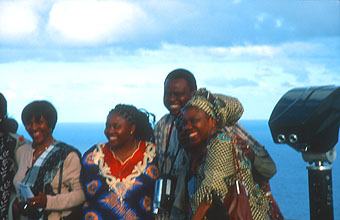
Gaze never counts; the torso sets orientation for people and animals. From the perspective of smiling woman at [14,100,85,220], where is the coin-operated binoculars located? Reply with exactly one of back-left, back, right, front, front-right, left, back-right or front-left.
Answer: left

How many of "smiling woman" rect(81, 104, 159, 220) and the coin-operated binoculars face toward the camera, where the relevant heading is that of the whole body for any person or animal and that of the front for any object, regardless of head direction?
1

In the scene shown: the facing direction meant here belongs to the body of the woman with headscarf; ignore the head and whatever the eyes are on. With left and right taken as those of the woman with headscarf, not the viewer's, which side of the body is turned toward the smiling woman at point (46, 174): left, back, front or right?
right

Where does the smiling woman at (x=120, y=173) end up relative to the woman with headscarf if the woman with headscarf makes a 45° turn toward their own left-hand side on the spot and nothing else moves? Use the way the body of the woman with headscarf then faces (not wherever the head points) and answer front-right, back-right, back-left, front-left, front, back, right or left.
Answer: back-right

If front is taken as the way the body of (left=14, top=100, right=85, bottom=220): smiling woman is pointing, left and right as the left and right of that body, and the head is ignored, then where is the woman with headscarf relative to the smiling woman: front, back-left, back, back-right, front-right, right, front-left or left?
left

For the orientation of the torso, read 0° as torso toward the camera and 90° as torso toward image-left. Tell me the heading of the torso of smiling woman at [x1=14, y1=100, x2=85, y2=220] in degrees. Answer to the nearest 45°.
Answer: approximately 45°

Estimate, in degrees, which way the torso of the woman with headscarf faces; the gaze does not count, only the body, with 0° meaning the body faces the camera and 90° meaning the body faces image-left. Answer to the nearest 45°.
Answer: approximately 45°

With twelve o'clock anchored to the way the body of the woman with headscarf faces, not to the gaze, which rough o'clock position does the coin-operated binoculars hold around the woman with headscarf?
The coin-operated binoculars is roughly at 8 o'clock from the woman with headscarf.

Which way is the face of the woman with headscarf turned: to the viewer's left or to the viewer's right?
to the viewer's left

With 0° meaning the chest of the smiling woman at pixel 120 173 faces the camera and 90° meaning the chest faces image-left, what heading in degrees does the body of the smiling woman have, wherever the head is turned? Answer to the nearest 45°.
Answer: approximately 0°
